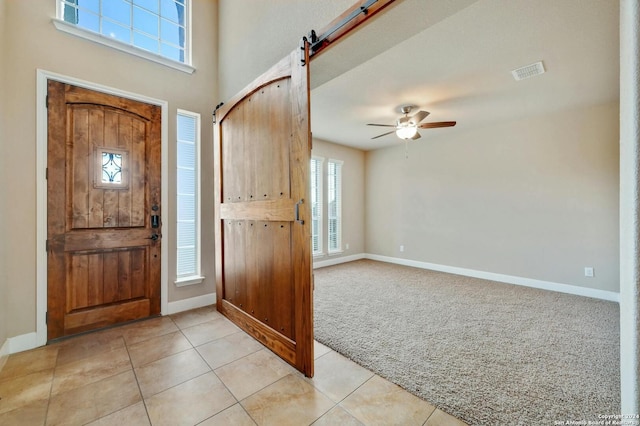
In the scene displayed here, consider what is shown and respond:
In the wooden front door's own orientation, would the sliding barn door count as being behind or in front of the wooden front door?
in front

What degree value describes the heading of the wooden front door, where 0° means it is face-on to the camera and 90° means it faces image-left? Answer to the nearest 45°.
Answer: approximately 315°

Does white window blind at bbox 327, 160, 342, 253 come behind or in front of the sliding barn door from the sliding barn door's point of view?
behind

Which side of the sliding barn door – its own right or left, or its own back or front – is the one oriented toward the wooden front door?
right

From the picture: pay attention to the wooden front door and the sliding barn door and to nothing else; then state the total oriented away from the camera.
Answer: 0

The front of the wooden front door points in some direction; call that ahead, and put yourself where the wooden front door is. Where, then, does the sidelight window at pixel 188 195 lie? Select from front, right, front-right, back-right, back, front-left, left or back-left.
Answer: front-left
